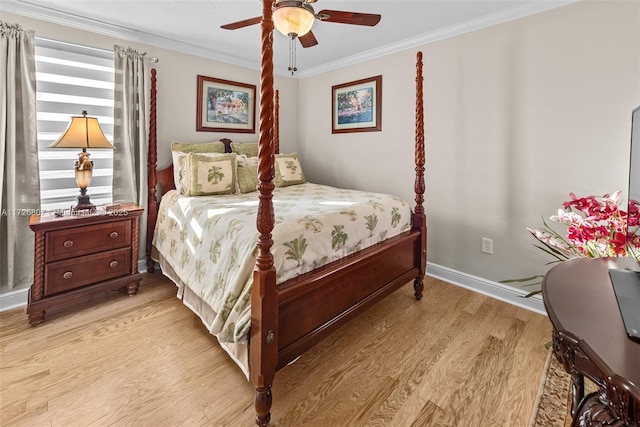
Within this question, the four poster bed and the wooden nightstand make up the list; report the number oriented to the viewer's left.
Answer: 0

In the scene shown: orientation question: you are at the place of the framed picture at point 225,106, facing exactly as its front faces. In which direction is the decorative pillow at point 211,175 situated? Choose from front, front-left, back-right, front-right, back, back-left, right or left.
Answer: front-right

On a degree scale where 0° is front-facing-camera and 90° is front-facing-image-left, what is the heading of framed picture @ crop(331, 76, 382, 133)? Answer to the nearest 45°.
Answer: approximately 45°

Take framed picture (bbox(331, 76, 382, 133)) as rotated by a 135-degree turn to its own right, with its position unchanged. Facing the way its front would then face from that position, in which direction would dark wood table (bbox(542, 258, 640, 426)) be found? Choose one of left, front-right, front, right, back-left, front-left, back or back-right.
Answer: back

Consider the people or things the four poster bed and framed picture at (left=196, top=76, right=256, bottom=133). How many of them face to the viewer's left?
0

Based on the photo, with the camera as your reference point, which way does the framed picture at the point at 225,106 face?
facing the viewer and to the right of the viewer
